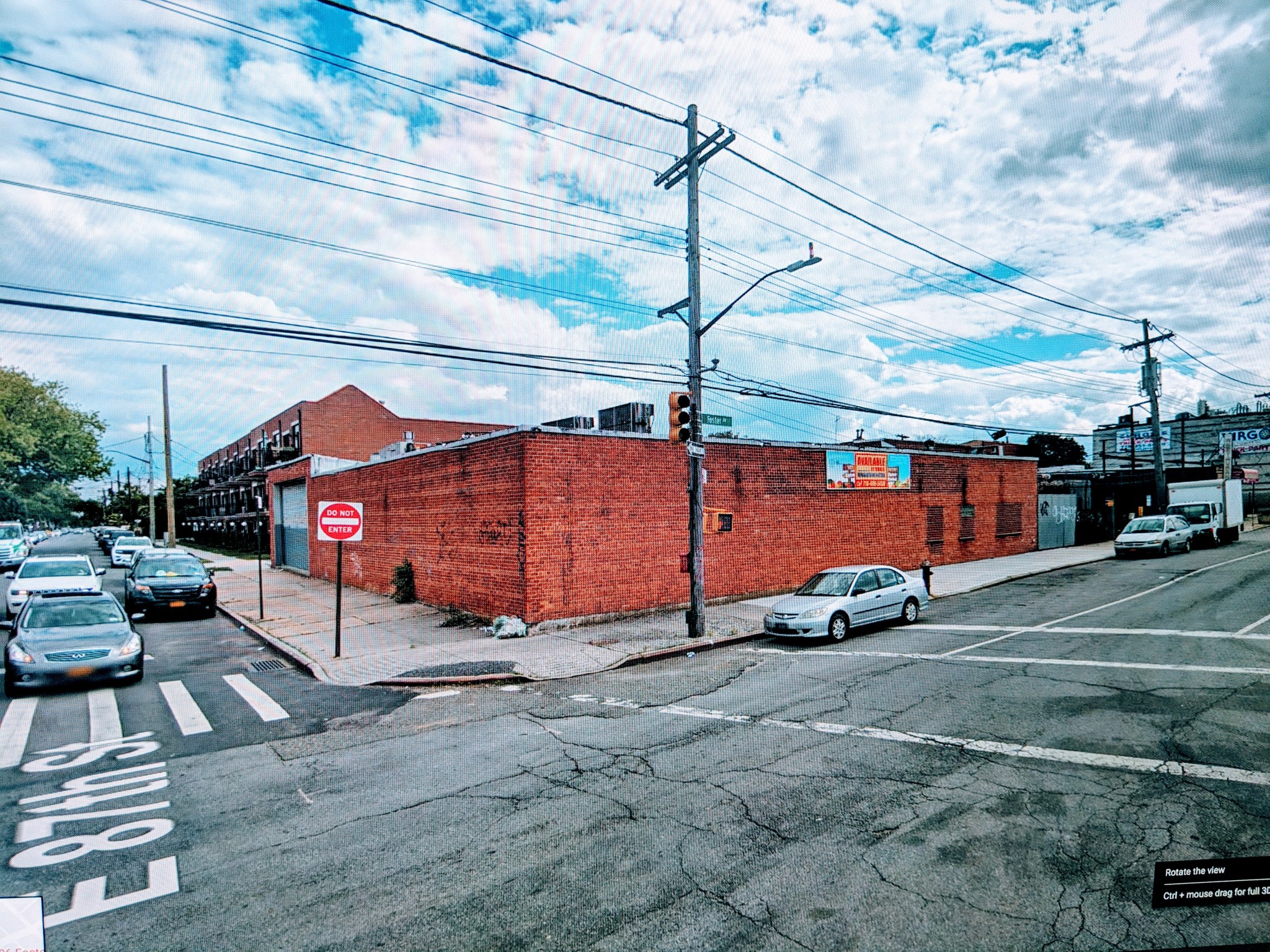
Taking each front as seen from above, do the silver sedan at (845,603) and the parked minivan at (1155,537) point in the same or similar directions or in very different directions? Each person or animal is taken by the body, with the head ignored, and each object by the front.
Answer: same or similar directions

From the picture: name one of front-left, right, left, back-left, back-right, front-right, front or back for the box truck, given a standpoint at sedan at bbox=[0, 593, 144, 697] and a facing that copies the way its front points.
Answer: left

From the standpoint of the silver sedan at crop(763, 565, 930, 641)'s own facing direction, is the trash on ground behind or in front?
in front

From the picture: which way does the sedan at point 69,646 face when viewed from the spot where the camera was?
facing the viewer

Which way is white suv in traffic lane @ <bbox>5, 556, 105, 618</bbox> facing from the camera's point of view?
toward the camera

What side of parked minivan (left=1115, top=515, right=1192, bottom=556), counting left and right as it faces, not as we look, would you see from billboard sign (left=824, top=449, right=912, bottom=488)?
front

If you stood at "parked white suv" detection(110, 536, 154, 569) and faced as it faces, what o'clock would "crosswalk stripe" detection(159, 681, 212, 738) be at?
The crosswalk stripe is roughly at 12 o'clock from the parked white suv.

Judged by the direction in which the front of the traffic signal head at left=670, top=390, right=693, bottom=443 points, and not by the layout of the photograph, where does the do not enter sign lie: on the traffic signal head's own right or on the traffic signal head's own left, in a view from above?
on the traffic signal head's own right

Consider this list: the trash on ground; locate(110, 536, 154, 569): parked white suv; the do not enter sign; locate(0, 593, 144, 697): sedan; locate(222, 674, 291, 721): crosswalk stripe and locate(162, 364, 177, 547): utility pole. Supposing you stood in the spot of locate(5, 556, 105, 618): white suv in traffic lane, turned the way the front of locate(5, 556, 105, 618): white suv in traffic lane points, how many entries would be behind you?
2

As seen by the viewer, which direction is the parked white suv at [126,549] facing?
toward the camera

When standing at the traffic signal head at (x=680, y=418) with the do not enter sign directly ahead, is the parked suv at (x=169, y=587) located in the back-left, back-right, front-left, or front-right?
front-right
